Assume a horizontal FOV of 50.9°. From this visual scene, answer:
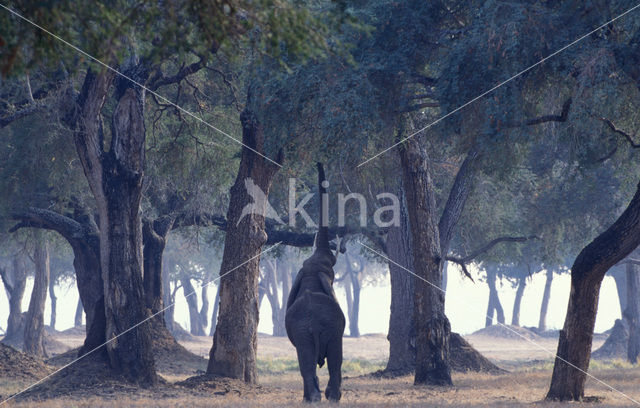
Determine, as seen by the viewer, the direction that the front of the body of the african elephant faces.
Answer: away from the camera

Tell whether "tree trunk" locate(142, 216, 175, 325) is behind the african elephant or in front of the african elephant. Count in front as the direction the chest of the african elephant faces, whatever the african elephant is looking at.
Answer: in front

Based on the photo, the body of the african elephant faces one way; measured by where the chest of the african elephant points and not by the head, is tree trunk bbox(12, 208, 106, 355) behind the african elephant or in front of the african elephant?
in front

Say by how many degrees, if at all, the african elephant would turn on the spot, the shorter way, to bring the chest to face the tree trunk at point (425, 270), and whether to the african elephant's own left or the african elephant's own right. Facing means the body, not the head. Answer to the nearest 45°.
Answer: approximately 45° to the african elephant's own right

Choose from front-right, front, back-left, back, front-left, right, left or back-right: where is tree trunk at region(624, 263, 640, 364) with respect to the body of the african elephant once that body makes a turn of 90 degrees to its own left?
back-right

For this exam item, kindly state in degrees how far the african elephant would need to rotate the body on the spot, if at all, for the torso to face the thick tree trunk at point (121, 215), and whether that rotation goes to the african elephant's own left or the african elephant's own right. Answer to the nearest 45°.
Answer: approximately 45° to the african elephant's own left

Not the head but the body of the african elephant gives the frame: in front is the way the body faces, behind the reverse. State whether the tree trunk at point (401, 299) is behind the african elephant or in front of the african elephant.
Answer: in front
